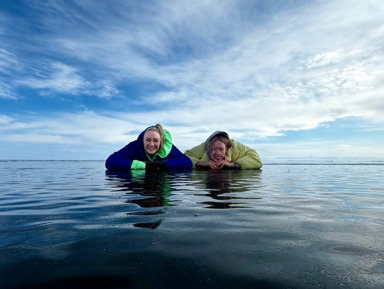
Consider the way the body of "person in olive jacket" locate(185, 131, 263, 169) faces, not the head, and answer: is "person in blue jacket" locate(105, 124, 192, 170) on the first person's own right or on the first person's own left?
on the first person's own right

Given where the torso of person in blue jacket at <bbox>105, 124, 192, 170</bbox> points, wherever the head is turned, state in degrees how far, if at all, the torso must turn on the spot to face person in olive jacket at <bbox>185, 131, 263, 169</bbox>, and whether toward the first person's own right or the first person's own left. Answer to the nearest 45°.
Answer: approximately 90° to the first person's own left

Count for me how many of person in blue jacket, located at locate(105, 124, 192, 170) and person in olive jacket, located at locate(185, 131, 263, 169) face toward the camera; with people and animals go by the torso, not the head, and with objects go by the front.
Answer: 2

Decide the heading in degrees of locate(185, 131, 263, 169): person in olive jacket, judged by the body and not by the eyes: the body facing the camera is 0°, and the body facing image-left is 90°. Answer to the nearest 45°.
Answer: approximately 0°
